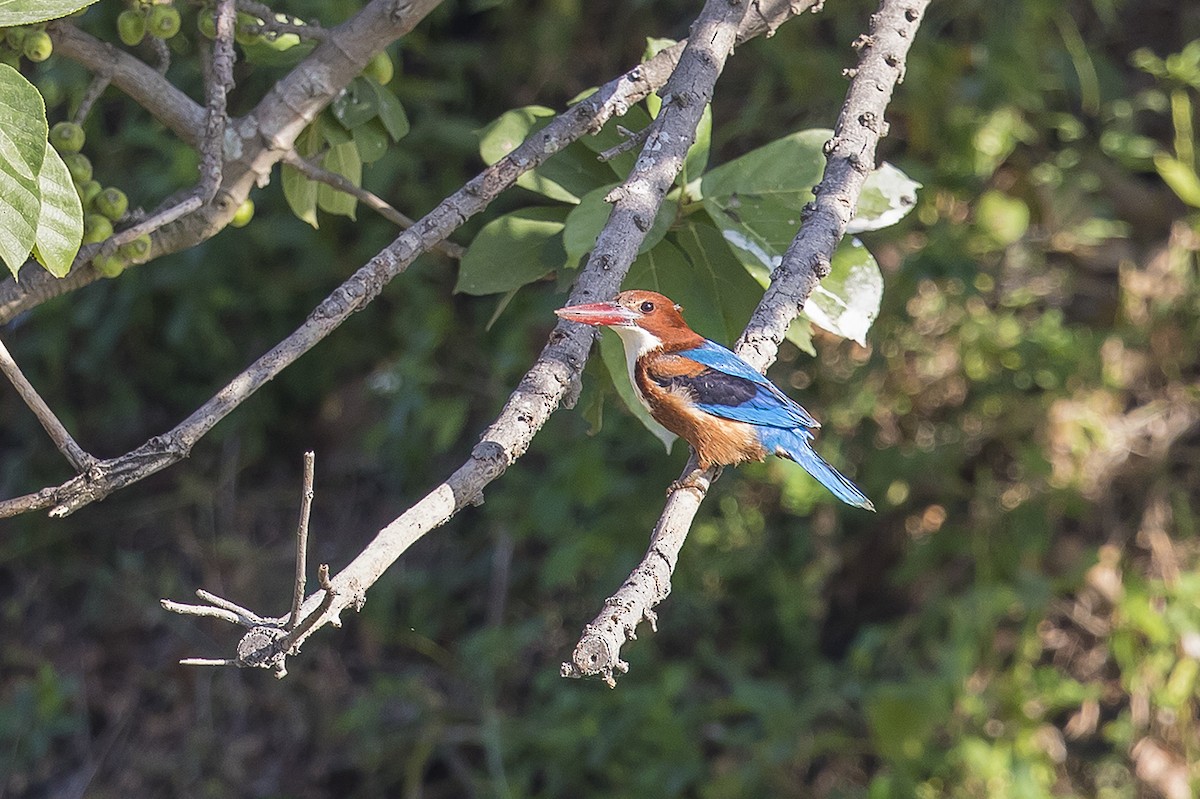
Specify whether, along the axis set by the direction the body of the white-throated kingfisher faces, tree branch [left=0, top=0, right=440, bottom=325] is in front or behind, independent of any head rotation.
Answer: in front

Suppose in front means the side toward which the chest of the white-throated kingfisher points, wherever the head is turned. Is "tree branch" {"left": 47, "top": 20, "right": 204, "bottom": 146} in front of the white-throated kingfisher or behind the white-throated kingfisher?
in front

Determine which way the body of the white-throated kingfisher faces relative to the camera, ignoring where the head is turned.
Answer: to the viewer's left

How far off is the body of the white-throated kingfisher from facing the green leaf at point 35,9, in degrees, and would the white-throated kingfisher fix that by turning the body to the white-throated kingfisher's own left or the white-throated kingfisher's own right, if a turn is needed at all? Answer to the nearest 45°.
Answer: approximately 45° to the white-throated kingfisher's own left
